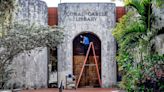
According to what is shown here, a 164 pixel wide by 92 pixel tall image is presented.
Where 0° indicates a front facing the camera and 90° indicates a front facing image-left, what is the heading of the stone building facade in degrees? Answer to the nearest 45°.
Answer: approximately 0°

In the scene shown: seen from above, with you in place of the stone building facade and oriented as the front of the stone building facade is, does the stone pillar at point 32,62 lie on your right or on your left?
on your right
